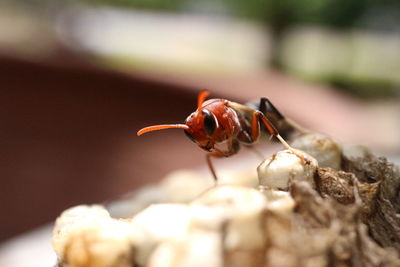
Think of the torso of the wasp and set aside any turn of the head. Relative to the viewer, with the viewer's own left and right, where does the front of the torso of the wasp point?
facing the viewer and to the left of the viewer
